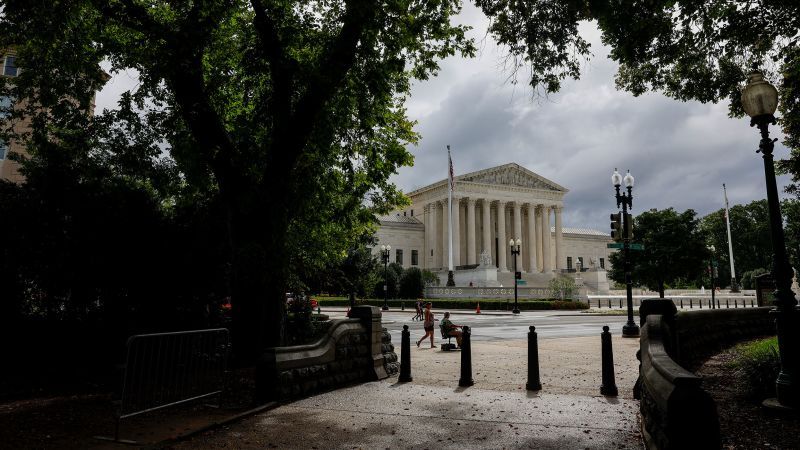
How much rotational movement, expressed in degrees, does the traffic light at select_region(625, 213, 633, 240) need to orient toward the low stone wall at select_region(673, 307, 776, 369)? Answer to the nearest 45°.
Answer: approximately 180°

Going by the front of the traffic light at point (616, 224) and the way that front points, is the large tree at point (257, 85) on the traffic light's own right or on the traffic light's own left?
on the traffic light's own left

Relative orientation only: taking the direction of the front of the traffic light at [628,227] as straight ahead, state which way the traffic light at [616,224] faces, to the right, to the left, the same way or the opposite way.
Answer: to the left
